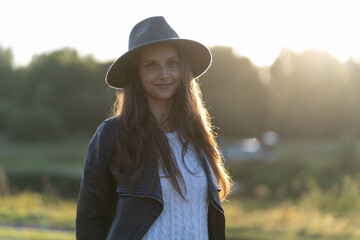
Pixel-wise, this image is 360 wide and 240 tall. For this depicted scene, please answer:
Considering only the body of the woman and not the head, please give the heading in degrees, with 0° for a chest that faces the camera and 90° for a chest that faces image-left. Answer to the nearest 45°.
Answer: approximately 315°

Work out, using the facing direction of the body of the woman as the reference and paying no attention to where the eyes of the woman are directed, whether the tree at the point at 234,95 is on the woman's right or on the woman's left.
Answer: on the woman's left

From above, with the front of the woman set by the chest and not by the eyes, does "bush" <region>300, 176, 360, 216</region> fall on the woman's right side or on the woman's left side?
on the woman's left side

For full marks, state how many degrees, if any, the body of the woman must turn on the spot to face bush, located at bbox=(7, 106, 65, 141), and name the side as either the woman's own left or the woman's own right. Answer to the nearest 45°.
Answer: approximately 135° to the woman's own left

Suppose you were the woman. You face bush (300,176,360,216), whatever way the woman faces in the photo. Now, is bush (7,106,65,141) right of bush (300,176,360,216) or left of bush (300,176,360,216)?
left
